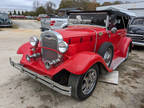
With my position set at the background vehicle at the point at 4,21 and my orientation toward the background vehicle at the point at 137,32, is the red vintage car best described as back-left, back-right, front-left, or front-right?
front-right

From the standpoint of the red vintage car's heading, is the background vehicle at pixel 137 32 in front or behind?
behind

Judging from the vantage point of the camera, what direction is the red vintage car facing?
facing the viewer and to the left of the viewer

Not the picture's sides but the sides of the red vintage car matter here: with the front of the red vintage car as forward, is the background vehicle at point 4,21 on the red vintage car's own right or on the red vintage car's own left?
on the red vintage car's own right

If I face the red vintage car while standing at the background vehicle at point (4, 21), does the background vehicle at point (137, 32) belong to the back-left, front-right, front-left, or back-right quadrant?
front-left
